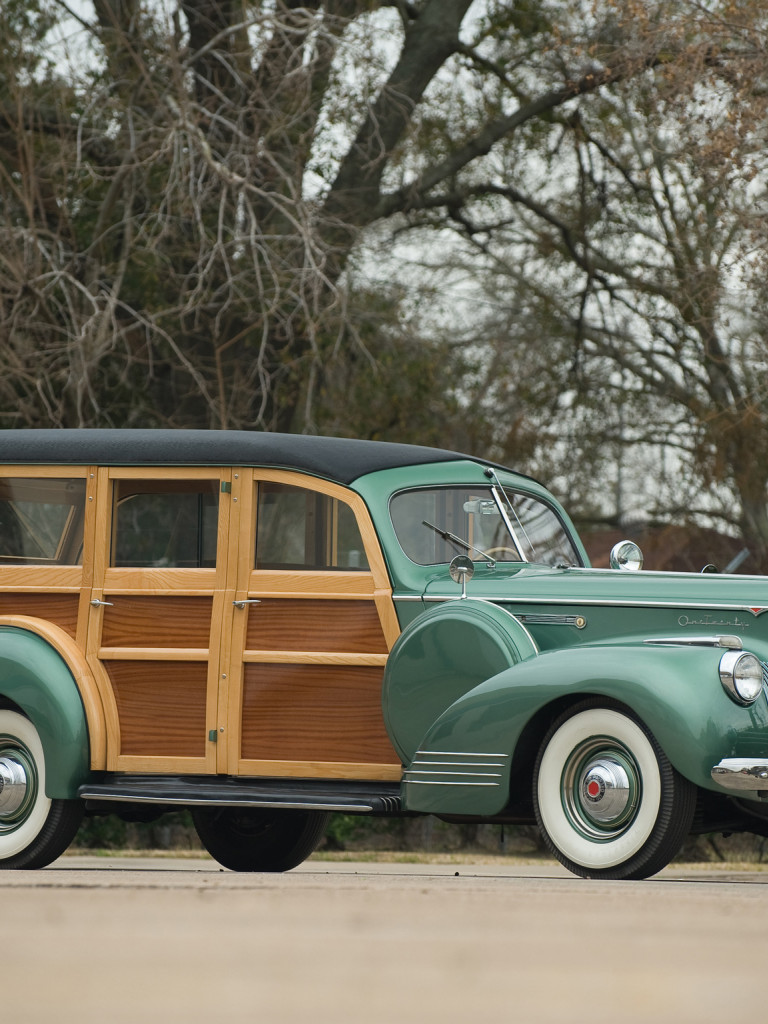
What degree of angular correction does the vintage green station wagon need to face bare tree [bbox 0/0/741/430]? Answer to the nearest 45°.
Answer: approximately 135° to its left

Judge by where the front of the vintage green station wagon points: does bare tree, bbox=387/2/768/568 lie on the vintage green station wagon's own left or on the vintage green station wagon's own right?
on the vintage green station wagon's own left

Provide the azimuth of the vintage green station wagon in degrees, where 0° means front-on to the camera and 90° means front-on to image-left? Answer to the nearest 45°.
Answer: approximately 315°
